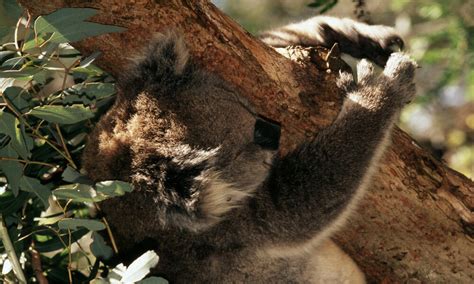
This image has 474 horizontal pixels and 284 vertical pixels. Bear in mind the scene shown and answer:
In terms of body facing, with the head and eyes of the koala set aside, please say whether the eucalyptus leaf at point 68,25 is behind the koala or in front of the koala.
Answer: behind

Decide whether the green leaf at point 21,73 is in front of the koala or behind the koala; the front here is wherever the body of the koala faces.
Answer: behind

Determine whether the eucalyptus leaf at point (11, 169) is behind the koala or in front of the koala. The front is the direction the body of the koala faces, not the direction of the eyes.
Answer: behind

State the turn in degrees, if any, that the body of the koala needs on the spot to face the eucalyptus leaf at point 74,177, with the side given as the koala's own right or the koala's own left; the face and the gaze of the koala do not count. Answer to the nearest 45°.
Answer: approximately 180°
